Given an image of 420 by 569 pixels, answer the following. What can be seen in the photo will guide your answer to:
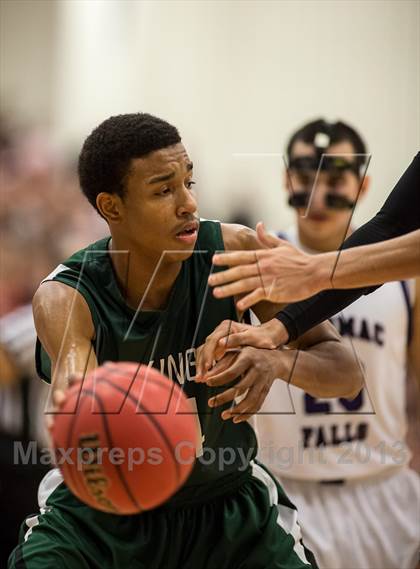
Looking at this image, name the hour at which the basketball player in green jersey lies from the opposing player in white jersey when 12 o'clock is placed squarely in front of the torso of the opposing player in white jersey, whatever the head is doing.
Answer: The basketball player in green jersey is roughly at 1 o'clock from the opposing player in white jersey.

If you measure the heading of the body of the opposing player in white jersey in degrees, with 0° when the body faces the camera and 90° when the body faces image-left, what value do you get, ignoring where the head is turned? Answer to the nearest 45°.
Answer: approximately 0°
